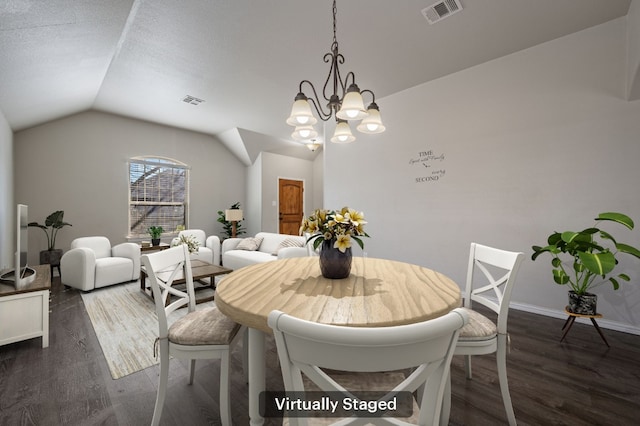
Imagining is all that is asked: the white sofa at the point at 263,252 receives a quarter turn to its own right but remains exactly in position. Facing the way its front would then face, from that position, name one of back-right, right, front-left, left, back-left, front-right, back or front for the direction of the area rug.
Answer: left

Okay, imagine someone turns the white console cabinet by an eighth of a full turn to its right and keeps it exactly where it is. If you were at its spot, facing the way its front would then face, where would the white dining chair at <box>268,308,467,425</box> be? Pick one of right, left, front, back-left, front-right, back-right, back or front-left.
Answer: front-right

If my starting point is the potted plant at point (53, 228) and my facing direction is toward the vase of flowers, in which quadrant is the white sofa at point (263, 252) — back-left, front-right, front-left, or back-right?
front-left

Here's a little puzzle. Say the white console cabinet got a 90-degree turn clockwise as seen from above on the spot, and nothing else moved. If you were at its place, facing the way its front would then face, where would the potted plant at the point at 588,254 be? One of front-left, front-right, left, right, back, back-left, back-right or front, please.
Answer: front-left

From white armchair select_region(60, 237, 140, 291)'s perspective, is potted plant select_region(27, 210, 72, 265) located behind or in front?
behind

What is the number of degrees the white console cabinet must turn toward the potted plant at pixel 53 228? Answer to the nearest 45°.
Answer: approximately 90° to its left

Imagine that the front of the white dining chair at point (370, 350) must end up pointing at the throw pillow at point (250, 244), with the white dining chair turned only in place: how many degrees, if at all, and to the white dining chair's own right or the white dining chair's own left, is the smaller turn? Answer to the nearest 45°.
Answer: approximately 45° to the white dining chair's own left

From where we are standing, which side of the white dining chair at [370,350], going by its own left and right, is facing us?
back

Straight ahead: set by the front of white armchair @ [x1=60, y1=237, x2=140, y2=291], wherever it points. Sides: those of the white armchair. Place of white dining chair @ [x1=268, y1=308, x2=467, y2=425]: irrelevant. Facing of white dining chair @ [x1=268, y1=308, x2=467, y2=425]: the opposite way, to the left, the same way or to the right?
to the left

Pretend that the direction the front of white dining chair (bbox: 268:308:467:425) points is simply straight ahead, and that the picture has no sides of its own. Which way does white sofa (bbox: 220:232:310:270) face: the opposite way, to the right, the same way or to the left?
the opposite way

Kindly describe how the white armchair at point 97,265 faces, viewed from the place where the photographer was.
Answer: facing the viewer and to the right of the viewer

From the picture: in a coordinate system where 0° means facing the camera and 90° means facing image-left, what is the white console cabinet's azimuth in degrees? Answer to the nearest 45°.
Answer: approximately 270°

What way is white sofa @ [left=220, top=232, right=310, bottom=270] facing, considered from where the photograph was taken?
facing the viewer and to the left of the viewer

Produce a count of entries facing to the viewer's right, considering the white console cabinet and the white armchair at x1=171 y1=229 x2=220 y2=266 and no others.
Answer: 1
